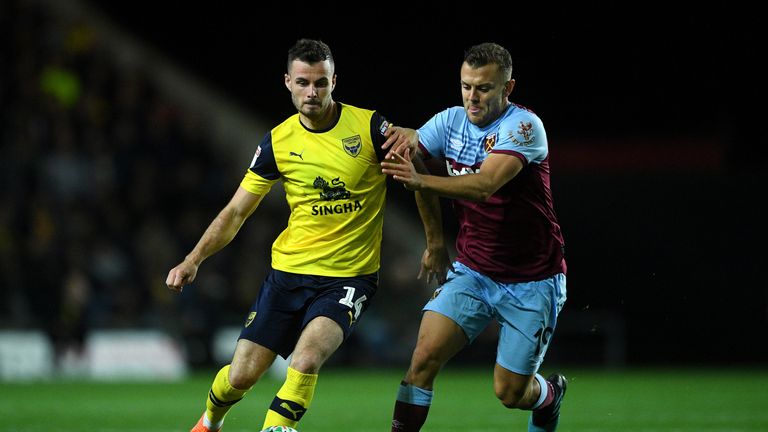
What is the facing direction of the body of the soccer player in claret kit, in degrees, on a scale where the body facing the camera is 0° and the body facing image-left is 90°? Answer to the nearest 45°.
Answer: approximately 45°

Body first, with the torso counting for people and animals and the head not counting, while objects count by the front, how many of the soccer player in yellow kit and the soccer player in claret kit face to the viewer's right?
0

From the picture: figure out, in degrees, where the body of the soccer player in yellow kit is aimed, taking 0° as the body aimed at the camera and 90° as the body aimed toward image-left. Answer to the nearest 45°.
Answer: approximately 0°

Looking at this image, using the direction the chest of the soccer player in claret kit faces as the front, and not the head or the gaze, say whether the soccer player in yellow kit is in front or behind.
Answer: in front

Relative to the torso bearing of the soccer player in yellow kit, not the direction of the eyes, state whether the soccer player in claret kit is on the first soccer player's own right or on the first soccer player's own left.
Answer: on the first soccer player's own left

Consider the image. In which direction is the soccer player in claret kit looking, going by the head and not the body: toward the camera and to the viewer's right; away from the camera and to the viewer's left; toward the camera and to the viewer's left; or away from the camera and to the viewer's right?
toward the camera and to the viewer's left
